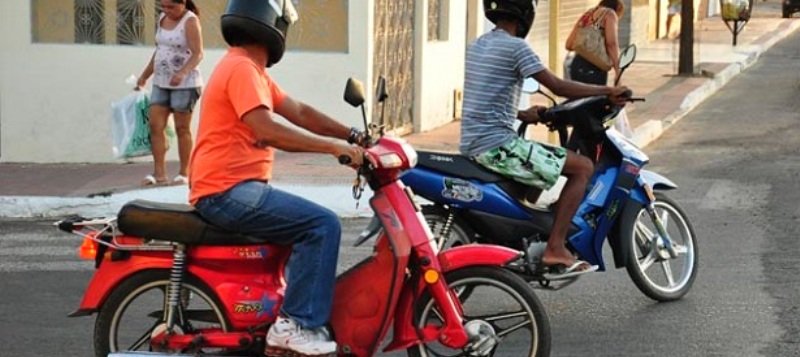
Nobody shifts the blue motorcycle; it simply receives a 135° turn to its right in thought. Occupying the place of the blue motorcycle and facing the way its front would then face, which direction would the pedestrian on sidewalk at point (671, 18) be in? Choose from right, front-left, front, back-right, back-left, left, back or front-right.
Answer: back-right

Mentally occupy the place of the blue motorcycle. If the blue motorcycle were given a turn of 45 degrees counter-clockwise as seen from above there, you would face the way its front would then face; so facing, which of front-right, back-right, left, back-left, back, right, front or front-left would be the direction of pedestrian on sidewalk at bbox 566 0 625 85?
front-left

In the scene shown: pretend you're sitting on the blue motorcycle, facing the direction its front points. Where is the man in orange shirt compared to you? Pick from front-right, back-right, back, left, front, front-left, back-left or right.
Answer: back-right

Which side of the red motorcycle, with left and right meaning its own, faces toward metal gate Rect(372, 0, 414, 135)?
left

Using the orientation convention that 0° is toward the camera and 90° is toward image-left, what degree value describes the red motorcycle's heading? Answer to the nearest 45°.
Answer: approximately 270°

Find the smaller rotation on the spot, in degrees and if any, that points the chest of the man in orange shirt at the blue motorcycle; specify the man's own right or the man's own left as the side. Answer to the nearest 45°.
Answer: approximately 45° to the man's own left

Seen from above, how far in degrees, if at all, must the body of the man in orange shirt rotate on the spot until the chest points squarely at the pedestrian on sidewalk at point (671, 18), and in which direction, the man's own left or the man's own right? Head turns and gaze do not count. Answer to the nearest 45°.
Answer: approximately 90° to the man's own left

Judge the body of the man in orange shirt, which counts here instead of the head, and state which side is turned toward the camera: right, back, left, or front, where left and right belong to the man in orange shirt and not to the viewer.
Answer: right

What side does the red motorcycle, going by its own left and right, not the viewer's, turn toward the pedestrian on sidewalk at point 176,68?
left

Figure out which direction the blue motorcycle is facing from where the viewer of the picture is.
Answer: facing to the right of the viewer
